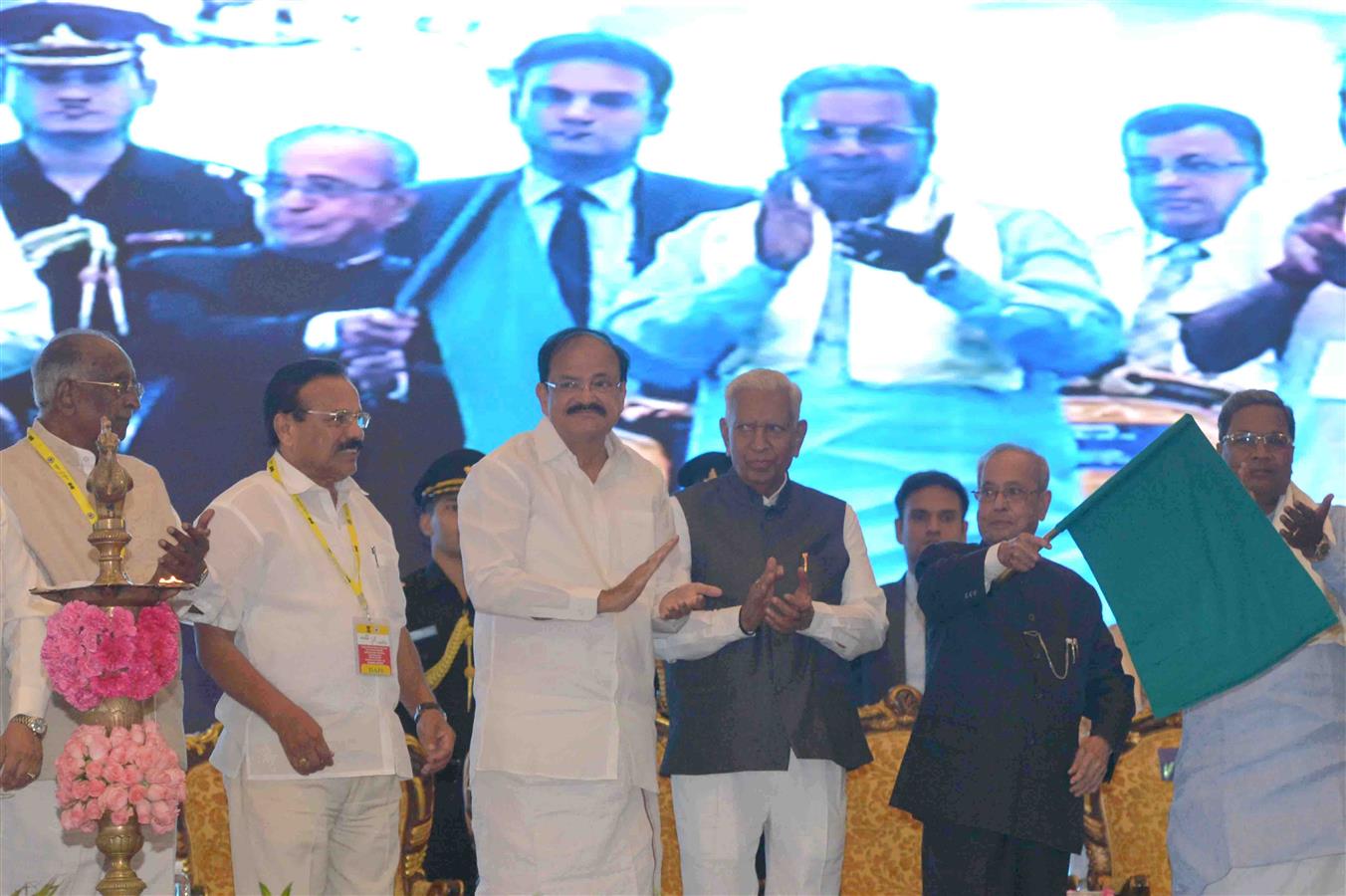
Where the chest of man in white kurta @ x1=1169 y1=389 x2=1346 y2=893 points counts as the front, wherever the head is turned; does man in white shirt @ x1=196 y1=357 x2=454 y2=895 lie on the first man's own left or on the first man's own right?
on the first man's own right

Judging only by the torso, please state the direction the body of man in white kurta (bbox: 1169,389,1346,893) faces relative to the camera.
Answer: toward the camera

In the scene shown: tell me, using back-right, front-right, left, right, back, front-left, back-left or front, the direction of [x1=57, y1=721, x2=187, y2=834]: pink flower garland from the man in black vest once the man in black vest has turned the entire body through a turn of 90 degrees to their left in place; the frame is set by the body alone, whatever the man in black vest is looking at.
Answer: back-right

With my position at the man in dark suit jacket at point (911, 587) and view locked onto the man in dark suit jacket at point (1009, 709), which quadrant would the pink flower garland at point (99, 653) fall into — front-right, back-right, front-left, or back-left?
front-right

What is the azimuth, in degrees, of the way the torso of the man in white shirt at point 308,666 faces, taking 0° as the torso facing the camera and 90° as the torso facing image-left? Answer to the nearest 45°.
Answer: approximately 315°

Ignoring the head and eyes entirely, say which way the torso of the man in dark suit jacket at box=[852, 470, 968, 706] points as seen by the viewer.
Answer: toward the camera

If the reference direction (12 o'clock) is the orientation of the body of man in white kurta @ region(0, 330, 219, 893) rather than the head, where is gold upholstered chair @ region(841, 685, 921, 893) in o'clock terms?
The gold upholstered chair is roughly at 10 o'clock from the man in white kurta.

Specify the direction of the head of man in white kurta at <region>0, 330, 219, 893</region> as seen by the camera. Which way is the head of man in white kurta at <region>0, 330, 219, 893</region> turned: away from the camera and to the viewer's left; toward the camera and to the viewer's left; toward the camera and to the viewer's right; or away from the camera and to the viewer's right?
toward the camera and to the viewer's right

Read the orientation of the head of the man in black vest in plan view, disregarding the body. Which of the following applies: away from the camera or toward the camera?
toward the camera

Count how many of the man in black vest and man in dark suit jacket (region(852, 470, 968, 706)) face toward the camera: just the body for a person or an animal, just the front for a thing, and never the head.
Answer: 2

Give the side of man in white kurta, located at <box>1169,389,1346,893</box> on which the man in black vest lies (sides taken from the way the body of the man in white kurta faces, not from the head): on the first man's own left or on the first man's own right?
on the first man's own right

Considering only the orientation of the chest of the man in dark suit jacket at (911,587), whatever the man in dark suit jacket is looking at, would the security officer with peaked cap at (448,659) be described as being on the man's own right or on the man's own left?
on the man's own right

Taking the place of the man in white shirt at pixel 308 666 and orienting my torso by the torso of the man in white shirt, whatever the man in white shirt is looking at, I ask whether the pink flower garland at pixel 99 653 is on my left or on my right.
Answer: on my right

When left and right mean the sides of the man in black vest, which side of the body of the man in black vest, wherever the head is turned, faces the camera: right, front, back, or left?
front
